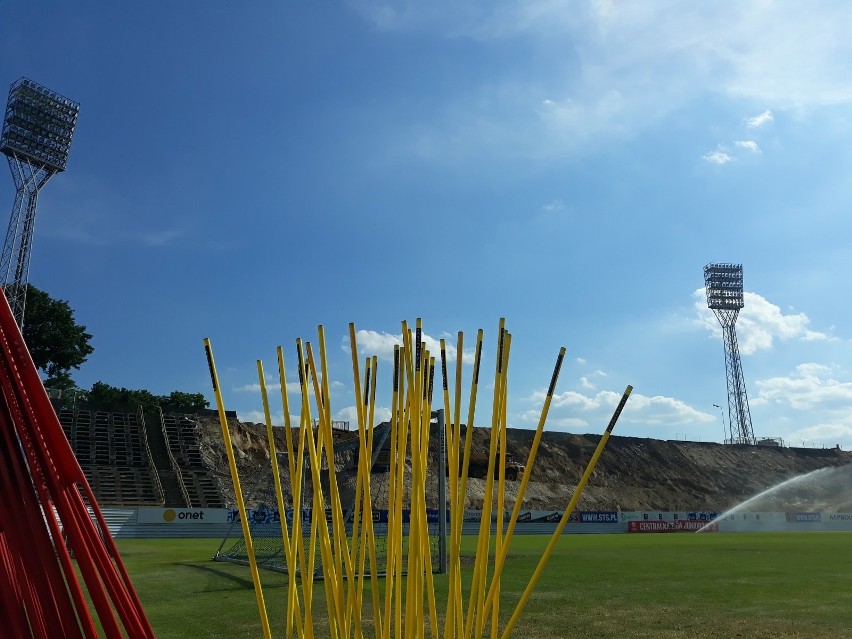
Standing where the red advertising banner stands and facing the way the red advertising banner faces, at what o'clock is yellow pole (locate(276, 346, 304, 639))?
The yellow pole is roughly at 12 o'clock from the red advertising banner.

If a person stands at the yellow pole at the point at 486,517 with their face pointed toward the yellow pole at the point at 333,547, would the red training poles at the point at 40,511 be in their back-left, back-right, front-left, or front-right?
front-left

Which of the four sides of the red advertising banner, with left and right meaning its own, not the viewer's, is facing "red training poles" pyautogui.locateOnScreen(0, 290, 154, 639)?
front

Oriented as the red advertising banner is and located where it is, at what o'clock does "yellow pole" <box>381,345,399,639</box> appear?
The yellow pole is roughly at 12 o'clock from the red advertising banner.

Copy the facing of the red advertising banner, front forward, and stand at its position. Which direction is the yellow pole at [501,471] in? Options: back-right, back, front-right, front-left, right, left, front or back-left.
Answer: front

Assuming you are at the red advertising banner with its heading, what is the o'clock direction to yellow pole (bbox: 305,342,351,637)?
The yellow pole is roughly at 12 o'clock from the red advertising banner.

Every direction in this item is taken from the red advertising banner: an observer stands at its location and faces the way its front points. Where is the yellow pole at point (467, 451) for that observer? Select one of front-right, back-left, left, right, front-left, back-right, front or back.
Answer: front

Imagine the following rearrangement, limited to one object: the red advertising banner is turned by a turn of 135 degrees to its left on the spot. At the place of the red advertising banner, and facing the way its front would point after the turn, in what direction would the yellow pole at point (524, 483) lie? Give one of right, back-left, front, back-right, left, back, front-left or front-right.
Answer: back-right

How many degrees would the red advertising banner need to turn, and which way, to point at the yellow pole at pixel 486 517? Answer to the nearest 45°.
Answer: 0° — it already faces it

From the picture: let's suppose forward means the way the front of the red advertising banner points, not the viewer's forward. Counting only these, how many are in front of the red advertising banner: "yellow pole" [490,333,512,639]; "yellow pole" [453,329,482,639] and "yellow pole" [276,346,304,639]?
3

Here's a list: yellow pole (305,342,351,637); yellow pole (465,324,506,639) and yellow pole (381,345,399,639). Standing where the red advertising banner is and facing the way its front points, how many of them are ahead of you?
3

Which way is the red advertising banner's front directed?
toward the camera

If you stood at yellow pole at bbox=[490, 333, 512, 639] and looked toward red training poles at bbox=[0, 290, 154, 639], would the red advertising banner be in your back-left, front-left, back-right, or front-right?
back-right
